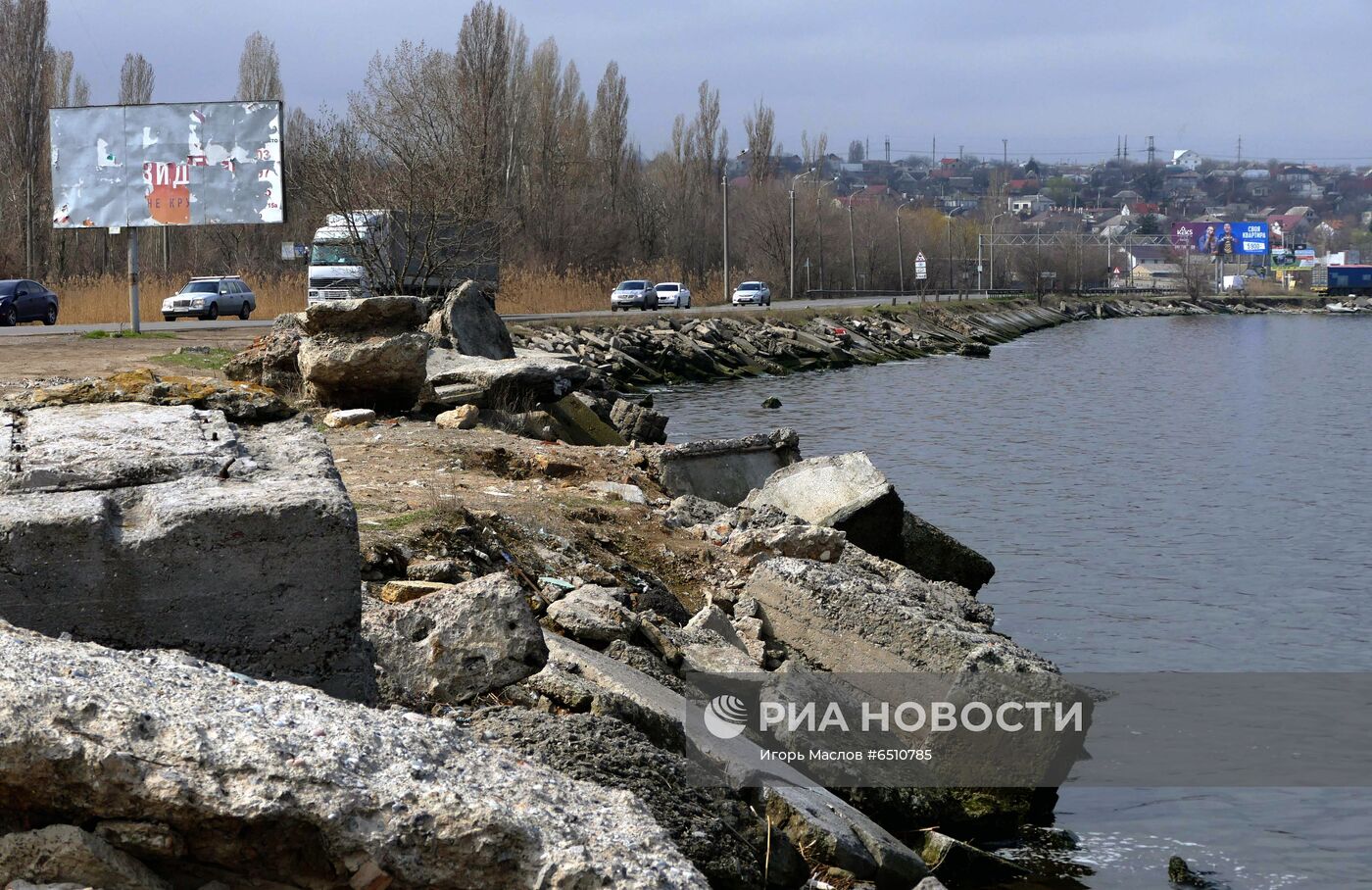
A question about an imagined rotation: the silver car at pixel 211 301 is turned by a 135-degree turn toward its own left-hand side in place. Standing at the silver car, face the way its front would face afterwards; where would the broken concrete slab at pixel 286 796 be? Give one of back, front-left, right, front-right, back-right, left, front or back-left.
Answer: right

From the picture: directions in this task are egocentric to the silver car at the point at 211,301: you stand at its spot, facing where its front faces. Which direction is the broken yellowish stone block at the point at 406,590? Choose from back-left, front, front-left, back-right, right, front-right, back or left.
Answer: front-left

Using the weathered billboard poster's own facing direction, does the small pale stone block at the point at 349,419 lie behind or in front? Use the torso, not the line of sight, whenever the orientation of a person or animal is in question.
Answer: in front

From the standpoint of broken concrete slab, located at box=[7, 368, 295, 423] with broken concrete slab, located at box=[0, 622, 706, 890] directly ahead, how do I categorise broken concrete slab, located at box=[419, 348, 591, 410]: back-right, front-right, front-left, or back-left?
back-left

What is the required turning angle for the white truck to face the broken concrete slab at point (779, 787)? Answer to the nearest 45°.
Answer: approximately 45° to its left

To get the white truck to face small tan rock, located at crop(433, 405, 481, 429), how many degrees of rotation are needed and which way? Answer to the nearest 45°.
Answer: approximately 45° to its left

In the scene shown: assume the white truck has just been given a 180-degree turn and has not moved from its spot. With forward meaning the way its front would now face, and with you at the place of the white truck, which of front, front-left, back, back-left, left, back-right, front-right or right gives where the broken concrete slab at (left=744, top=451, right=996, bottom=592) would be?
back-right

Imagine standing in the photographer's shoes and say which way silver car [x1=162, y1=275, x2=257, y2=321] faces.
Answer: facing the viewer and to the left of the viewer

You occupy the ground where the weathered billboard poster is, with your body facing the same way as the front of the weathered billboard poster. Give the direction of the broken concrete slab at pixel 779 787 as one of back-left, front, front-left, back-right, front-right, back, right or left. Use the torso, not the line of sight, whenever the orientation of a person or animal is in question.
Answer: front

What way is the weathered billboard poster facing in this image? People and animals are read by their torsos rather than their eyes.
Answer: toward the camera

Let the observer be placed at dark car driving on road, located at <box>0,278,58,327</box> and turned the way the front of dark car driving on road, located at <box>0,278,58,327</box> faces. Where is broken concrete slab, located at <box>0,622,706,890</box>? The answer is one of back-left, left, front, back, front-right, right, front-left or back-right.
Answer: front-left

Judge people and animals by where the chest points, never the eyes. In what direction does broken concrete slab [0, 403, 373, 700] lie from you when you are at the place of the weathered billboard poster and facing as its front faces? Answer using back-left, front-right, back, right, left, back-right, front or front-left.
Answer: front

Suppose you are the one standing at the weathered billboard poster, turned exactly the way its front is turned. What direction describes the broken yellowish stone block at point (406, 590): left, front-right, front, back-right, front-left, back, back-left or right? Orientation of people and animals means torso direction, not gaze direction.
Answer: front
